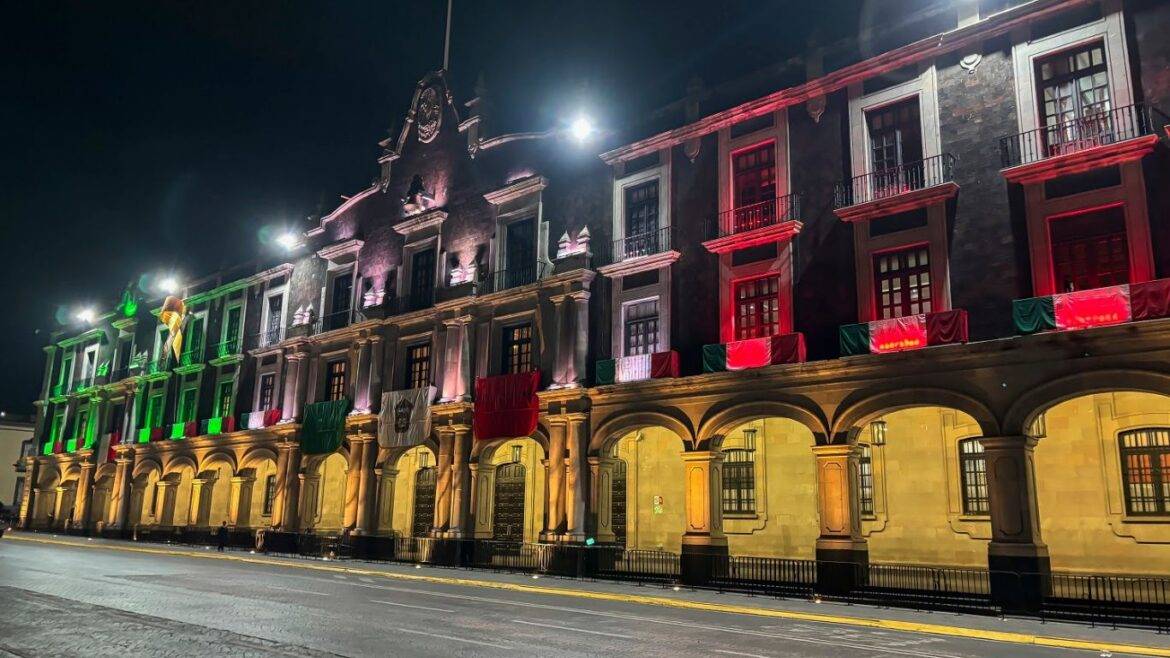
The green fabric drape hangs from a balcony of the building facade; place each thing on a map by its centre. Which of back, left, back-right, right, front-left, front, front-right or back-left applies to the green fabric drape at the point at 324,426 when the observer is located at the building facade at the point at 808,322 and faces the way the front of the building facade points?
right

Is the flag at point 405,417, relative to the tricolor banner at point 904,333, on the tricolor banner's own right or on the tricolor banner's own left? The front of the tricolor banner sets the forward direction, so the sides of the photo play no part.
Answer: on the tricolor banner's own right

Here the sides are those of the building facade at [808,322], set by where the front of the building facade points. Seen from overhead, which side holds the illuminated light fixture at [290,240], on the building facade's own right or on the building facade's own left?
on the building facade's own right

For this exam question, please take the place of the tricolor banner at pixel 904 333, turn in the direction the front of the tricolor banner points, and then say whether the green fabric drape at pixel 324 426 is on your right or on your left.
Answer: on your right

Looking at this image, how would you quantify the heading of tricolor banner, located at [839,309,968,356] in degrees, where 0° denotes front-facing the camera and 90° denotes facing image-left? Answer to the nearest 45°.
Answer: approximately 45°

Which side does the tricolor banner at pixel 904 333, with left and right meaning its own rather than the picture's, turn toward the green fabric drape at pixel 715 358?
right

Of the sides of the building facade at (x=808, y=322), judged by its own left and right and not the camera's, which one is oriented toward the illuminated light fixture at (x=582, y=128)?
right

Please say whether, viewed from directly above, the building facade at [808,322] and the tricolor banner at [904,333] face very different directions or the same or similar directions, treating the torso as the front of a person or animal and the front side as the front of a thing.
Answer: same or similar directions

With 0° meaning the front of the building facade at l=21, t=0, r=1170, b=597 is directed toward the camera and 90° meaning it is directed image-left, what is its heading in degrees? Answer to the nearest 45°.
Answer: approximately 45°
